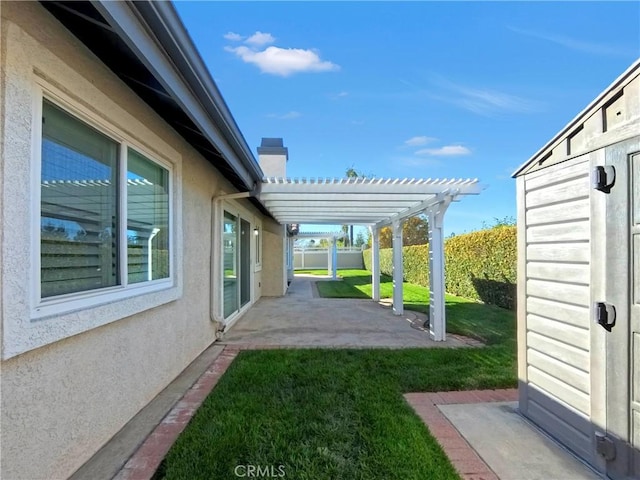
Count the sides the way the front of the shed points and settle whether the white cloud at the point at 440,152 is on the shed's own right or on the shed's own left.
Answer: on the shed's own right

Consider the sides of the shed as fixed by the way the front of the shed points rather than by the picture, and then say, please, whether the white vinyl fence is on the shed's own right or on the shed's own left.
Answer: on the shed's own right

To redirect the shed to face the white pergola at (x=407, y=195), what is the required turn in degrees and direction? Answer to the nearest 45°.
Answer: approximately 90° to its right

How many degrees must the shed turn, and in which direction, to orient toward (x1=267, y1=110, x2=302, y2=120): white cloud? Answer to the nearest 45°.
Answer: approximately 90° to its right

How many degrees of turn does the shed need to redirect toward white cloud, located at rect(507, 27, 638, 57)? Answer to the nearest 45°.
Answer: approximately 135° to its right

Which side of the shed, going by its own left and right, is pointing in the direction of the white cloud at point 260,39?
right

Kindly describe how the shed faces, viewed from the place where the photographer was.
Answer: facing the viewer and to the left of the viewer

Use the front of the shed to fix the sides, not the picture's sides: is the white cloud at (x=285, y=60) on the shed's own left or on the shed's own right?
on the shed's own right
